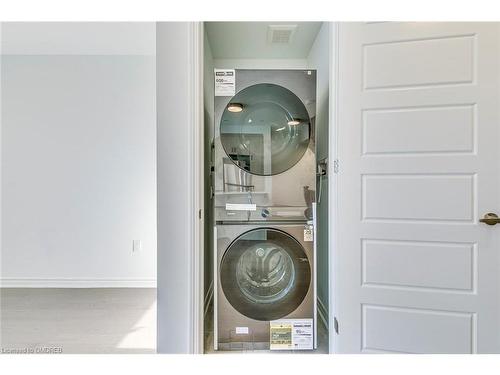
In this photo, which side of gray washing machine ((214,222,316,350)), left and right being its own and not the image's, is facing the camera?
front

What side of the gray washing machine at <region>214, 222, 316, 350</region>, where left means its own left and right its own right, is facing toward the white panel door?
left

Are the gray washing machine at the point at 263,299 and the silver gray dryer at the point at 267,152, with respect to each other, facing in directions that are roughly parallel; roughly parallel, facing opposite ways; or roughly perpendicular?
roughly parallel

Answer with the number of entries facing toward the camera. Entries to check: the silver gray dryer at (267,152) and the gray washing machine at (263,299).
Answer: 2

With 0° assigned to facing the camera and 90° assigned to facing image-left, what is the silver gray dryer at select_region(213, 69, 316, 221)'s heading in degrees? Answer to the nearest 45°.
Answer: approximately 0°

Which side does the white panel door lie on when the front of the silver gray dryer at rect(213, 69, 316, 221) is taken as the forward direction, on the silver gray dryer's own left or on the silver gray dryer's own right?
on the silver gray dryer's own left
